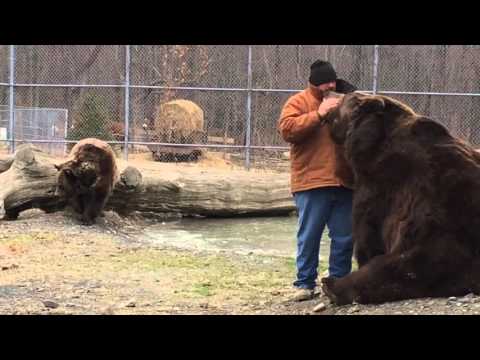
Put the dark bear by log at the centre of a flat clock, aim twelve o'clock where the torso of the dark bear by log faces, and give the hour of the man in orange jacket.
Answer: The man in orange jacket is roughly at 10 o'clock from the dark bear by log.

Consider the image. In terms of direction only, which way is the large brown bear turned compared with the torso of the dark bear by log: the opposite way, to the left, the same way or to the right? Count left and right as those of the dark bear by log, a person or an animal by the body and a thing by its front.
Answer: to the right

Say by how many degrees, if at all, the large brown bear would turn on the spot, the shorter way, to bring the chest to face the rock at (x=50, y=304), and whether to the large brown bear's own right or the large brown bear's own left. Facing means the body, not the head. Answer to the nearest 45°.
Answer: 0° — it already faces it

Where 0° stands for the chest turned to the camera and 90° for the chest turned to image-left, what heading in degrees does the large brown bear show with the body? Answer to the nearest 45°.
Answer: approximately 90°

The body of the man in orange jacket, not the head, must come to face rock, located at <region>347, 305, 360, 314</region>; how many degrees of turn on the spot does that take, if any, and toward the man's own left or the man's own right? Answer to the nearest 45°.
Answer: approximately 45° to the man's own right

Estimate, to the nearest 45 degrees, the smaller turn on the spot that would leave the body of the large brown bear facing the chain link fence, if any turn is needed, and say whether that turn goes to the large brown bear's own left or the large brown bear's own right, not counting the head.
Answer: approximately 90° to the large brown bear's own right

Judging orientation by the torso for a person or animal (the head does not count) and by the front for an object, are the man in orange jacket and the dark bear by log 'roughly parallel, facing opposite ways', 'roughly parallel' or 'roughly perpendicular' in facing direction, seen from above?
roughly perpendicular

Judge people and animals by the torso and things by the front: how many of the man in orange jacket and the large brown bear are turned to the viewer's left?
1

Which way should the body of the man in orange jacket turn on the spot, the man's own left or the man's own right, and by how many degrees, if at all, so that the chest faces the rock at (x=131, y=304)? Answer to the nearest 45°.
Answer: approximately 135° to the man's own right
